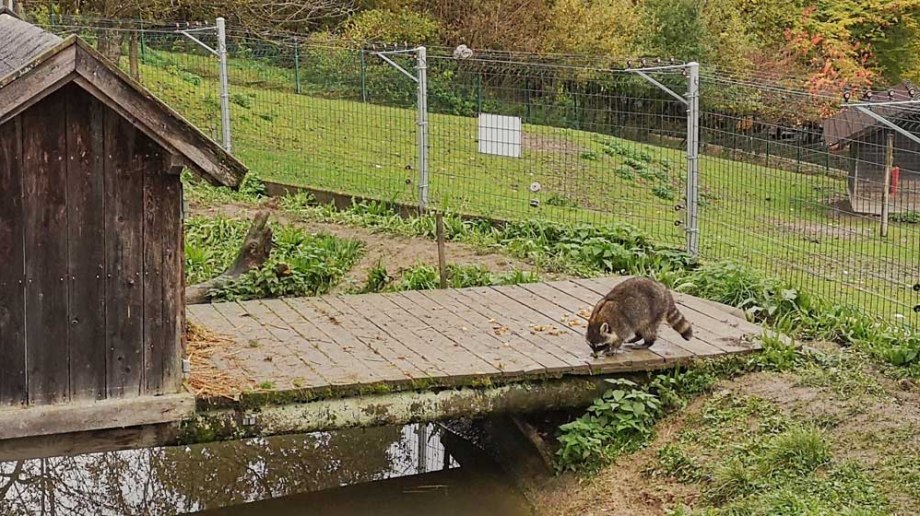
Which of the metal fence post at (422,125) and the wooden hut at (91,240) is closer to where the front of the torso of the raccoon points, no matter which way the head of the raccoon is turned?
the wooden hut

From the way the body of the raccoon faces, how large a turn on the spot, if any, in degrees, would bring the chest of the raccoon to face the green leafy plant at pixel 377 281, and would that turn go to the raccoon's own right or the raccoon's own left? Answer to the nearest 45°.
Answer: approximately 90° to the raccoon's own right

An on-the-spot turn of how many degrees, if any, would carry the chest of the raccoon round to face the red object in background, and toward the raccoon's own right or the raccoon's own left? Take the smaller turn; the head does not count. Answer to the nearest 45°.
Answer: approximately 135° to the raccoon's own right

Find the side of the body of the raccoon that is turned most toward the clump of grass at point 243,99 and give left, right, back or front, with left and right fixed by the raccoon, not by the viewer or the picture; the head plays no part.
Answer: right

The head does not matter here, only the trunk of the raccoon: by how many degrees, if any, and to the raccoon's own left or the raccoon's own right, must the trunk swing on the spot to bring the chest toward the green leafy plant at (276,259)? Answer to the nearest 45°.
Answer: approximately 90° to the raccoon's own right

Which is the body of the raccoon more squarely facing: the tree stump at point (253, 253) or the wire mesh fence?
the tree stump

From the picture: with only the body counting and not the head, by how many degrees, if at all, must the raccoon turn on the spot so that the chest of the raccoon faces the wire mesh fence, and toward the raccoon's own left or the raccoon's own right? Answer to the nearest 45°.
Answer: approximately 135° to the raccoon's own right

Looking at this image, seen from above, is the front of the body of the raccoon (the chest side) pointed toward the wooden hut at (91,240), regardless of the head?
yes

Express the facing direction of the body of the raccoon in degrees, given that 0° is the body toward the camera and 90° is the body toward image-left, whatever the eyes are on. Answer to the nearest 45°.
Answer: approximately 45°

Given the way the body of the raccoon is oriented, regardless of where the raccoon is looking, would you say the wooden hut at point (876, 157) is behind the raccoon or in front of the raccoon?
behind
